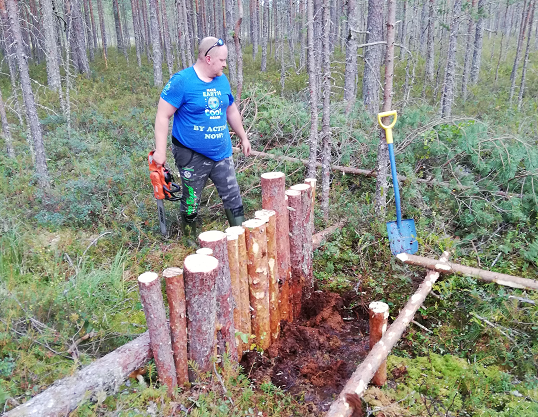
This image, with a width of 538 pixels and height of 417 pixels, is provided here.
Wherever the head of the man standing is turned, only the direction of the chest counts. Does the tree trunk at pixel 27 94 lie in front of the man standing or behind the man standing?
behind

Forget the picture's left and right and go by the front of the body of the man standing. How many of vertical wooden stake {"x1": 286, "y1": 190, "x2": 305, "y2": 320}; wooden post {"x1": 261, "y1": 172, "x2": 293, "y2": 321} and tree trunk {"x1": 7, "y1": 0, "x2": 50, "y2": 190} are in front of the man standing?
2

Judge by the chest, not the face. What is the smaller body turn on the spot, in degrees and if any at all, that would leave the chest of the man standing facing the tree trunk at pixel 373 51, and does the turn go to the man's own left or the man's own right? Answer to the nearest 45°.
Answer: approximately 90° to the man's own left

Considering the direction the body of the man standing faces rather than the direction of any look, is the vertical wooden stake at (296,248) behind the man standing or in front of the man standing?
in front

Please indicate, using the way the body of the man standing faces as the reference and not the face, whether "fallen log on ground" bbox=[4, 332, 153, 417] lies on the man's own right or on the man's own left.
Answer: on the man's own right

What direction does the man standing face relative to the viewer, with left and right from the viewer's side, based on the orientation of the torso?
facing the viewer and to the right of the viewer

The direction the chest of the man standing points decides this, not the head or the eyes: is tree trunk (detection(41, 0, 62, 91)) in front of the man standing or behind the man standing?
behind

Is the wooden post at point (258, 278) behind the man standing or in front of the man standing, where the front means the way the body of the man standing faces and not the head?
in front

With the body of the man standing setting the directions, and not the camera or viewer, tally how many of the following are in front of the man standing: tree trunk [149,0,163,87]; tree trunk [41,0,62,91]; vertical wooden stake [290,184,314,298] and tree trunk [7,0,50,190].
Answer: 1

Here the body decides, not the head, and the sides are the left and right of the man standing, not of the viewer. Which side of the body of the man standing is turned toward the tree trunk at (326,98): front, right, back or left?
left

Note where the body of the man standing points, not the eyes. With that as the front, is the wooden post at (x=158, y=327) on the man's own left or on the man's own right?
on the man's own right

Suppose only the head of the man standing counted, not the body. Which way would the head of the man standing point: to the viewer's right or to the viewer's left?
to the viewer's right

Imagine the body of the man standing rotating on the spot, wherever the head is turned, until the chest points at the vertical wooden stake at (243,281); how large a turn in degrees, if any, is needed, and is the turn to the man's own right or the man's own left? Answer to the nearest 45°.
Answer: approximately 45° to the man's own right
